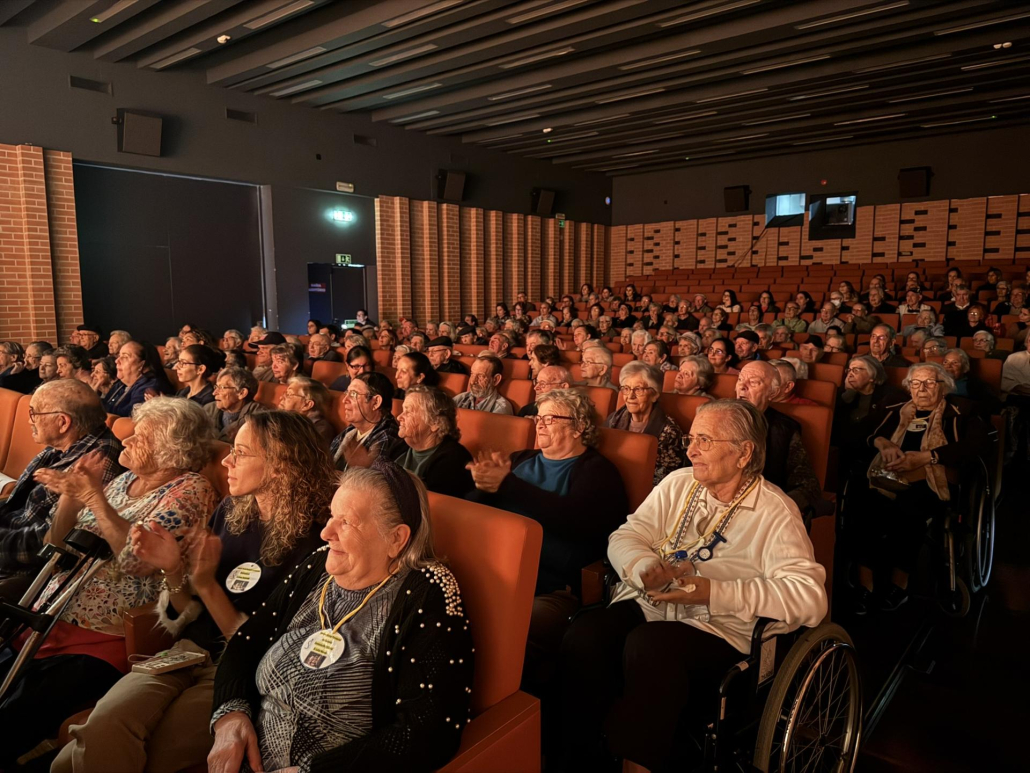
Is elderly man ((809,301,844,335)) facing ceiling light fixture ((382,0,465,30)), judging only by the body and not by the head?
yes

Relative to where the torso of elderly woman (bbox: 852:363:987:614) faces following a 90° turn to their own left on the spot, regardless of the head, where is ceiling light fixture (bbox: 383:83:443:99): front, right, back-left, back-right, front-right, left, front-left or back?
back

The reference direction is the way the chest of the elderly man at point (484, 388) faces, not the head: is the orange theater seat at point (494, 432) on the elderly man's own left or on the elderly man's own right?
on the elderly man's own left

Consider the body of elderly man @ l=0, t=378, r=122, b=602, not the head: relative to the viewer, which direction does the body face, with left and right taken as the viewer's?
facing to the left of the viewer

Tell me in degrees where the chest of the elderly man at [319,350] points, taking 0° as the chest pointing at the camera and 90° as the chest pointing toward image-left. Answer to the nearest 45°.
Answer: approximately 45°

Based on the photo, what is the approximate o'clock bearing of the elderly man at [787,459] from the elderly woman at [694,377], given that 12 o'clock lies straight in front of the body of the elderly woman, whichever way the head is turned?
The elderly man is roughly at 10 o'clock from the elderly woman.

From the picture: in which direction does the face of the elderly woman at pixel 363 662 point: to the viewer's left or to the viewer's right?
to the viewer's left

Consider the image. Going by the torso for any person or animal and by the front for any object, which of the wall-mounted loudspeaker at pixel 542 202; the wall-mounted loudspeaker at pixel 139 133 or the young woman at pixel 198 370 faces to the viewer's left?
the young woman

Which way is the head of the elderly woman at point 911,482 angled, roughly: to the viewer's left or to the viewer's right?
to the viewer's left

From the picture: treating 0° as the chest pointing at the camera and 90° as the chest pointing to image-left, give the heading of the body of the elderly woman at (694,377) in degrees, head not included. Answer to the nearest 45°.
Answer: approximately 45°

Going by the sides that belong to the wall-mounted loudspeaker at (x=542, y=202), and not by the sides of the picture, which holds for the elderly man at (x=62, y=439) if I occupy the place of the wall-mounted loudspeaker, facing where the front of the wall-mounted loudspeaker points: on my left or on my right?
on my right
